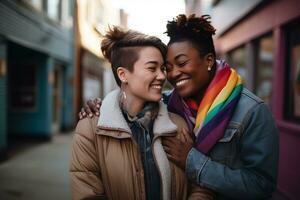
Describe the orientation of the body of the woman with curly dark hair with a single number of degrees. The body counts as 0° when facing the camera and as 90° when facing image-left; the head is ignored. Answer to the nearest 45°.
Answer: approximately 45°
